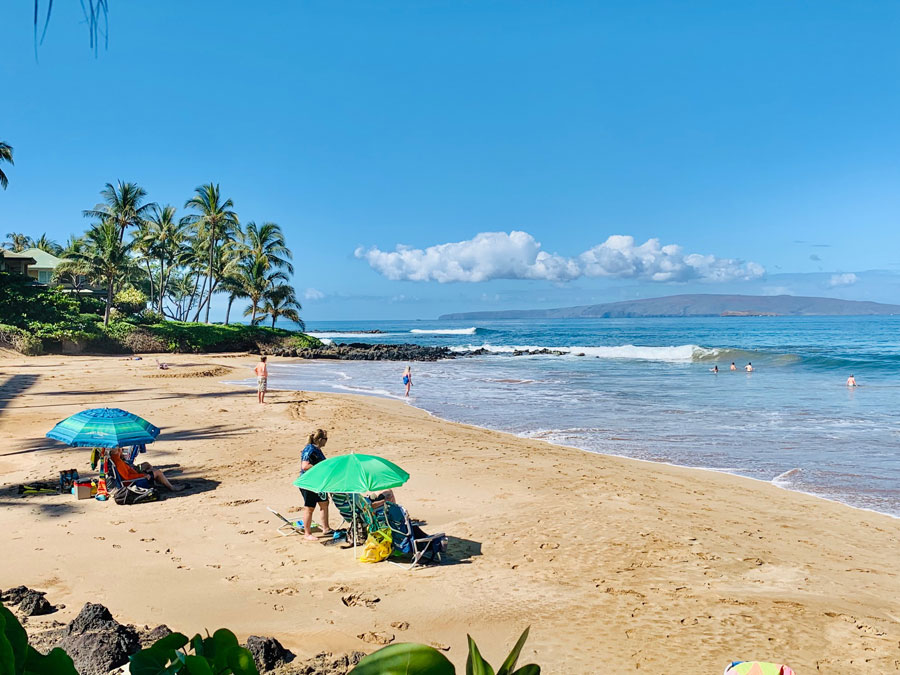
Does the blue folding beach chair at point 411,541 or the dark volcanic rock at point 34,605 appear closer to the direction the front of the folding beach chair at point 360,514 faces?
the blue folding beach chair

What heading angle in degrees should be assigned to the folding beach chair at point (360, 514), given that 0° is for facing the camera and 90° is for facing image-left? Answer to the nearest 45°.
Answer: approximately 270°

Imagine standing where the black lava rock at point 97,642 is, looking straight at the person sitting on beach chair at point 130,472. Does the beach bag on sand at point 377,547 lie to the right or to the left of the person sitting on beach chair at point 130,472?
right

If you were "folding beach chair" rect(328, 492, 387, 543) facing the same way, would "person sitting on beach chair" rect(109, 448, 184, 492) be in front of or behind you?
behind

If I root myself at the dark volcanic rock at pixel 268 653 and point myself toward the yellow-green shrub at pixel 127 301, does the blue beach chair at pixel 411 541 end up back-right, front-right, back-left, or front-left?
front-right

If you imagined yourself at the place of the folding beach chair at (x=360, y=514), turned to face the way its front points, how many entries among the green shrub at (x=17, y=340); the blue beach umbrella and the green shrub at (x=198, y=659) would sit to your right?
1

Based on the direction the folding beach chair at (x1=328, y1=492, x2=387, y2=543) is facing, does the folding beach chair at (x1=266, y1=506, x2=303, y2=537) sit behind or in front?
behind

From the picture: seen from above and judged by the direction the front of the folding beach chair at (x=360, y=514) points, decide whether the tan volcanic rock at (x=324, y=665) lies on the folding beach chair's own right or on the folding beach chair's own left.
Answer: on the folding beach chair's own right

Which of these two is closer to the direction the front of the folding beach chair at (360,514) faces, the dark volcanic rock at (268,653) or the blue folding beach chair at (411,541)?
the blue folding beach chair

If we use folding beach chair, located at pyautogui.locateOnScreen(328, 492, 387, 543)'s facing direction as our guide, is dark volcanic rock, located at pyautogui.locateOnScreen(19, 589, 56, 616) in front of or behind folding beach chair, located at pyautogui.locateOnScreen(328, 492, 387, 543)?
behind
